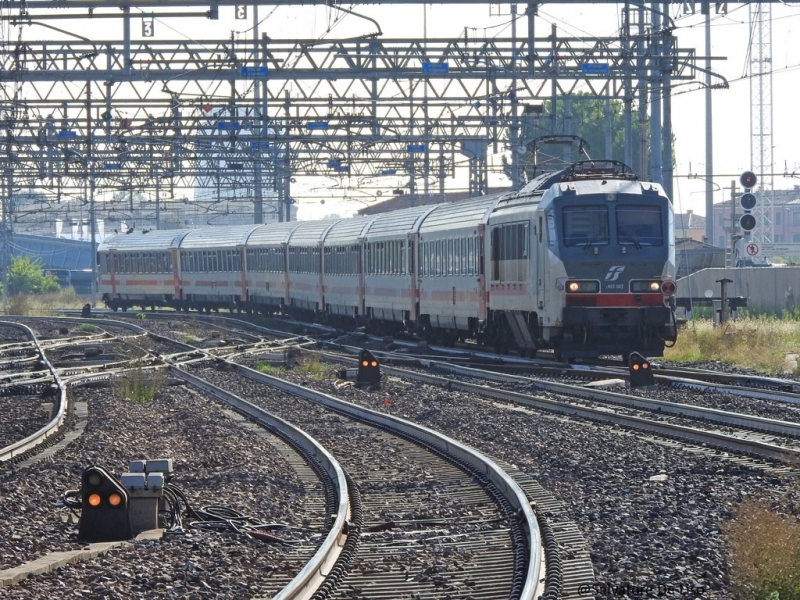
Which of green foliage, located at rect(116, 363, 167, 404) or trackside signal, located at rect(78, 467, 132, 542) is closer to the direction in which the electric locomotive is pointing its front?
the trackside signal

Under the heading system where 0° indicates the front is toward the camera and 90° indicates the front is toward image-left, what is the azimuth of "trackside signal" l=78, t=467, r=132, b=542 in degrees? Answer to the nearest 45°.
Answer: approximately 0°

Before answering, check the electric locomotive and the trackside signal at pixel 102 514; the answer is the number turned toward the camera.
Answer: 2

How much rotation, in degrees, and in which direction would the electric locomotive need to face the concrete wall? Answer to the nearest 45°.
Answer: approximately 180°

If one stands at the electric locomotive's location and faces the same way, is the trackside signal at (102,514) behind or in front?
in front

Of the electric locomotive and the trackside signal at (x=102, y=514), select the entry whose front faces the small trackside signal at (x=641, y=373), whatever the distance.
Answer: the electric locomotive

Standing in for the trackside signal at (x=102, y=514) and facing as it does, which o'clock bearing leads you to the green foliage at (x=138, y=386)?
The green foliage is roughly at 6 o'clock from the trackside signal.

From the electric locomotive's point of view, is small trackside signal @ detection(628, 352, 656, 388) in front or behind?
in front

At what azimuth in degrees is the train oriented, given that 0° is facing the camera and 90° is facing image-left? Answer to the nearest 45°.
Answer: approximately 315°

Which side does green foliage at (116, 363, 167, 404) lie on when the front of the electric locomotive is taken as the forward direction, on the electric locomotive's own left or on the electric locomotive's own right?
on the electric locomotive's own right
